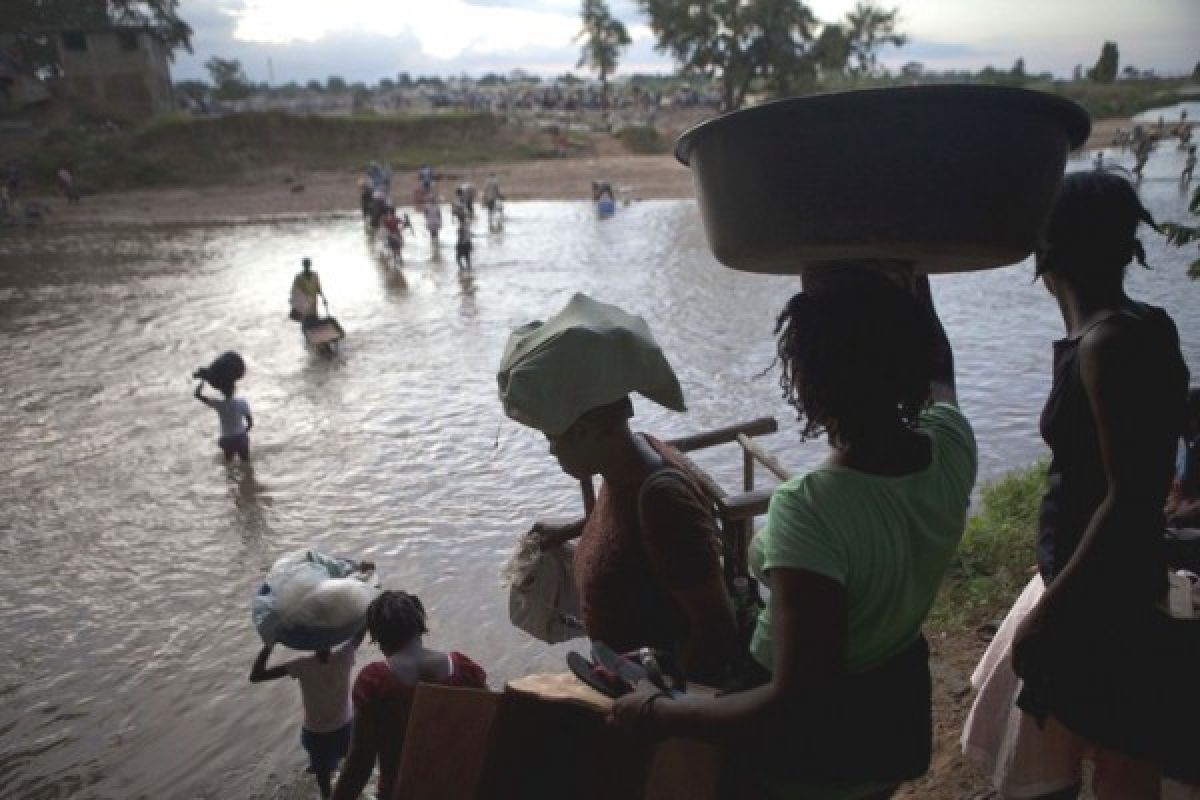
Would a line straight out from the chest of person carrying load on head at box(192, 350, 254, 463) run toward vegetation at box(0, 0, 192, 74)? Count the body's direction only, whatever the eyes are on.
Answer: yes

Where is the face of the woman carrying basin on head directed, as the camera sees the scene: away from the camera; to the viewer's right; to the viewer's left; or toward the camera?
away from the camera

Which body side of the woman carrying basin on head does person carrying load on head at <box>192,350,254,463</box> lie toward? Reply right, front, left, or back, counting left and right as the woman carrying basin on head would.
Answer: front

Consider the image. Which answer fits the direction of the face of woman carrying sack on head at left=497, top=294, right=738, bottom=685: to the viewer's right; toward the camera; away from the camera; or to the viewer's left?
to the viewer's left

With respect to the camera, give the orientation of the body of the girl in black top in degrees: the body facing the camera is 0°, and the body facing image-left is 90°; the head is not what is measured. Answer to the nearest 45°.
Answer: approximately 90°

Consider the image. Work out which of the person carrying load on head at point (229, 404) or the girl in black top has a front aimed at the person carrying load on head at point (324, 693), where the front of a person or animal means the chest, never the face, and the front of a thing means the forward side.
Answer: the girl in black top

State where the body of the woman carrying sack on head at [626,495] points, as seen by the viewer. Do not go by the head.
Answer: to the viewer's left

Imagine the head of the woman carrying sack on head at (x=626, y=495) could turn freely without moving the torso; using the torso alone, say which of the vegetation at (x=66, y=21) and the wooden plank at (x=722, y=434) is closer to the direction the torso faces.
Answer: the vegetation

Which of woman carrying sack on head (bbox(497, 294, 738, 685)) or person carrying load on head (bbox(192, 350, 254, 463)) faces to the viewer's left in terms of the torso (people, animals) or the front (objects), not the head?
the woman carrying sack on head

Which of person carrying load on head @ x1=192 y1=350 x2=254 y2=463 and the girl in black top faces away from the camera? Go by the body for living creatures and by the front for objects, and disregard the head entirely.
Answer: the person carrying load on head

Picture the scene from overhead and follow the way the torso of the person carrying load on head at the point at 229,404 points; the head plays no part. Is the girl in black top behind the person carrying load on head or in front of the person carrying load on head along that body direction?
behind

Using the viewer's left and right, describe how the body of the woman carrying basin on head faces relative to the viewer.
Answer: facing away from the viewer and to the left of the viewer

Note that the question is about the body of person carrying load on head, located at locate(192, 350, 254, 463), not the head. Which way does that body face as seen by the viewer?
away from the camera

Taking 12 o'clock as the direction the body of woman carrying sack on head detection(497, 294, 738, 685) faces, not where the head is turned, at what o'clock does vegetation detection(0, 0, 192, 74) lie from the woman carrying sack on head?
The vegetation is roughly at 2 o'clock from the woman carrying sack on head.
